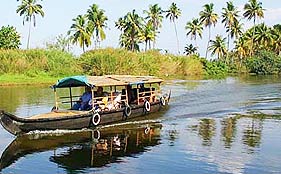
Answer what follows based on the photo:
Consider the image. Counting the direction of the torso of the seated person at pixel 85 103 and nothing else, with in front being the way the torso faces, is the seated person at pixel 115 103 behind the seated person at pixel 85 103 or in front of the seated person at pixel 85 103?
behind

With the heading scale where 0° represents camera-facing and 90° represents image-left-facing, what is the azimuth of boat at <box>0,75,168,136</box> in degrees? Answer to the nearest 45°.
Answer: approximately 45°

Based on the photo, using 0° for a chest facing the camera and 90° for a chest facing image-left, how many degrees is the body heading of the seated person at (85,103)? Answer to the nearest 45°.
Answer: approximately 90°
